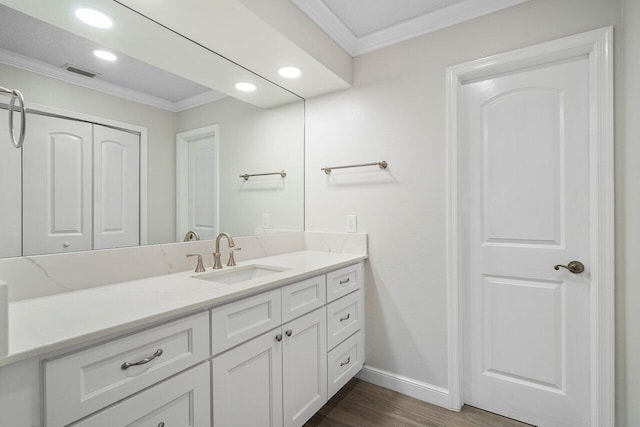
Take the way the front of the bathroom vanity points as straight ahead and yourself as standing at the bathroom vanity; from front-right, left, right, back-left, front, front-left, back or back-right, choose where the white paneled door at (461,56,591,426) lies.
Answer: front-left

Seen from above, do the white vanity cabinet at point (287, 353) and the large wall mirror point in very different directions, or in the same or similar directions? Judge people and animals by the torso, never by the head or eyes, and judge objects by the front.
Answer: same or similar directions

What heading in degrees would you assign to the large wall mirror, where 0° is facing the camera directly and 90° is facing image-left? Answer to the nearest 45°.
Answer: approximately 315°

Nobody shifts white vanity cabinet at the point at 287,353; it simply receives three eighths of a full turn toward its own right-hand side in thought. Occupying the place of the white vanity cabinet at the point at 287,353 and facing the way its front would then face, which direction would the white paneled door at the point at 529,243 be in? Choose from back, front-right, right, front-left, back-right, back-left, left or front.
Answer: back

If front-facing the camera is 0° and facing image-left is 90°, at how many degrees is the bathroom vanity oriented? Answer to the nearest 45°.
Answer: approximately 315°

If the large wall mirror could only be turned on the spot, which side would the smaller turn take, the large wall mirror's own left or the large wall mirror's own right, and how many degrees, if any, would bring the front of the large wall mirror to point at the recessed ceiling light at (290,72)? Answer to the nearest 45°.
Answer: approximately 45° to the large wall mirror's own left

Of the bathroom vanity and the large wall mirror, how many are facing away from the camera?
0
